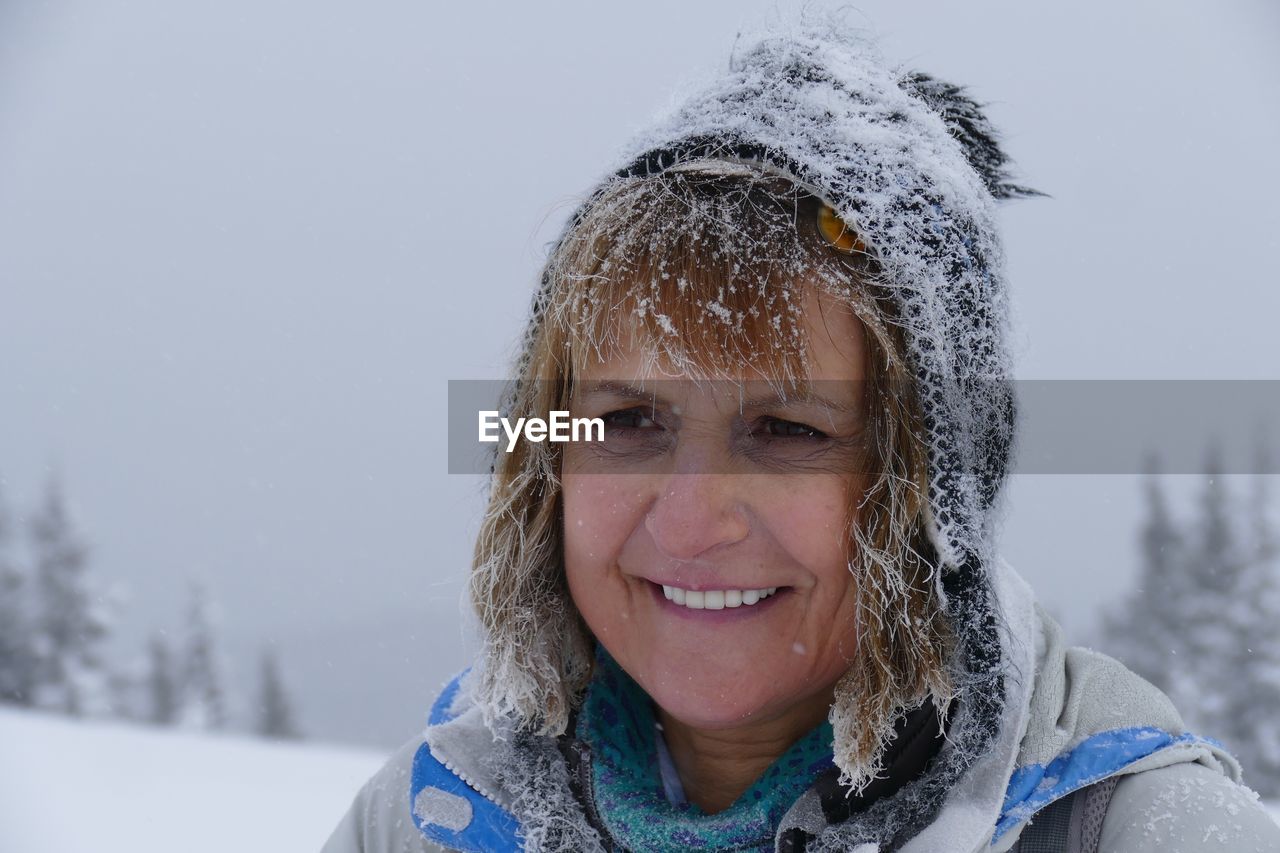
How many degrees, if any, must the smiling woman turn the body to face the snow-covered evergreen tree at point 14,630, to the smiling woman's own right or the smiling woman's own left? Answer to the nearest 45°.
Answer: approximately 90° to the smiling woman's own right

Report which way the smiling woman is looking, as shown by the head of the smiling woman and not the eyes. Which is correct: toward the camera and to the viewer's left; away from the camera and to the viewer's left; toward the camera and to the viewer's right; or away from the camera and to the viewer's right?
toward the camera and to the viewer's left

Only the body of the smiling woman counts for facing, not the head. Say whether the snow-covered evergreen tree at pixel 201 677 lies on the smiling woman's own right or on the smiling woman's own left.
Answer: on the smiling woman's own right
